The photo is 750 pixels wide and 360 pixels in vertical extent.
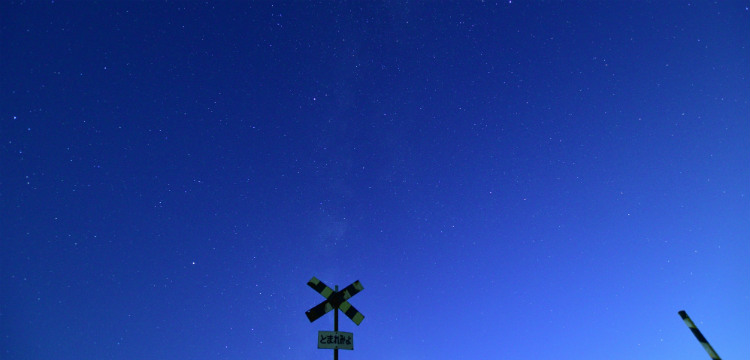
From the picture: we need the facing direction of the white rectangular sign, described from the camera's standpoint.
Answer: facing the viewer

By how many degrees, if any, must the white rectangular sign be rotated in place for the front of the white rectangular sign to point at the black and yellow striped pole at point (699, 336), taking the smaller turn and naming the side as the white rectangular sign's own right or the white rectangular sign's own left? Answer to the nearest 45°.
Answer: approximately 45° to the white rectangular sign's own left
